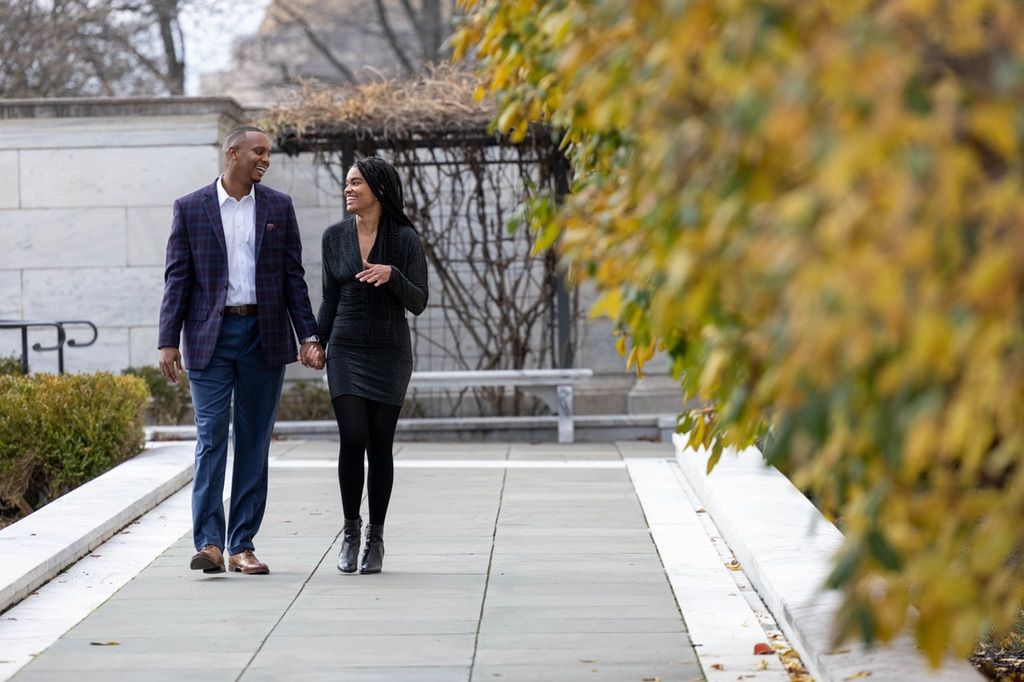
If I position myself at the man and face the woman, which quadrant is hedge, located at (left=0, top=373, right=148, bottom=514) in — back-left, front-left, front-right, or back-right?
back-left

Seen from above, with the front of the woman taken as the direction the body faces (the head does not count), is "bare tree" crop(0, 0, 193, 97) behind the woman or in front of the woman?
behind

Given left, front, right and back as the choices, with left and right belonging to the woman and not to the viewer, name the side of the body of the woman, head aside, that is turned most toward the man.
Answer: right

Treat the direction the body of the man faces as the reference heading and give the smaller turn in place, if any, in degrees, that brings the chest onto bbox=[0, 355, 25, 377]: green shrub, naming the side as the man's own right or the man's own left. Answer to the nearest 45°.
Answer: approximately 180°

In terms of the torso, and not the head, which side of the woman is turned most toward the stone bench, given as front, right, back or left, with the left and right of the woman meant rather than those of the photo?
back

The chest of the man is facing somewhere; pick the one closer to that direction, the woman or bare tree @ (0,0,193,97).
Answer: the woman

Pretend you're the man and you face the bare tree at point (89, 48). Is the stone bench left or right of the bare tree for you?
right

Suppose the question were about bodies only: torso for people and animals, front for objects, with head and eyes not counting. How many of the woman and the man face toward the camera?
2

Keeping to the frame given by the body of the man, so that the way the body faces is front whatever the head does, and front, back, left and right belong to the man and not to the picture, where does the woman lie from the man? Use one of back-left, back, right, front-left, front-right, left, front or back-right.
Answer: left

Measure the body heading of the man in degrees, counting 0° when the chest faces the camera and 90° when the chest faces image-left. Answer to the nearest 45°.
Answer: approximately 0°

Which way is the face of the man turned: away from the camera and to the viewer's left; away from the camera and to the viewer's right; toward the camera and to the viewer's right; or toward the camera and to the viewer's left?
toward the camera and to the viewer's right

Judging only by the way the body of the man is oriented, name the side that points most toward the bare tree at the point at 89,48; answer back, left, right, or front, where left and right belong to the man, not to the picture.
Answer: back

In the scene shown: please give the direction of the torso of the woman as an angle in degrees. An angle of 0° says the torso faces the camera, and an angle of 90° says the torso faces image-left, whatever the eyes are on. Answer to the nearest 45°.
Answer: approximately 0°
